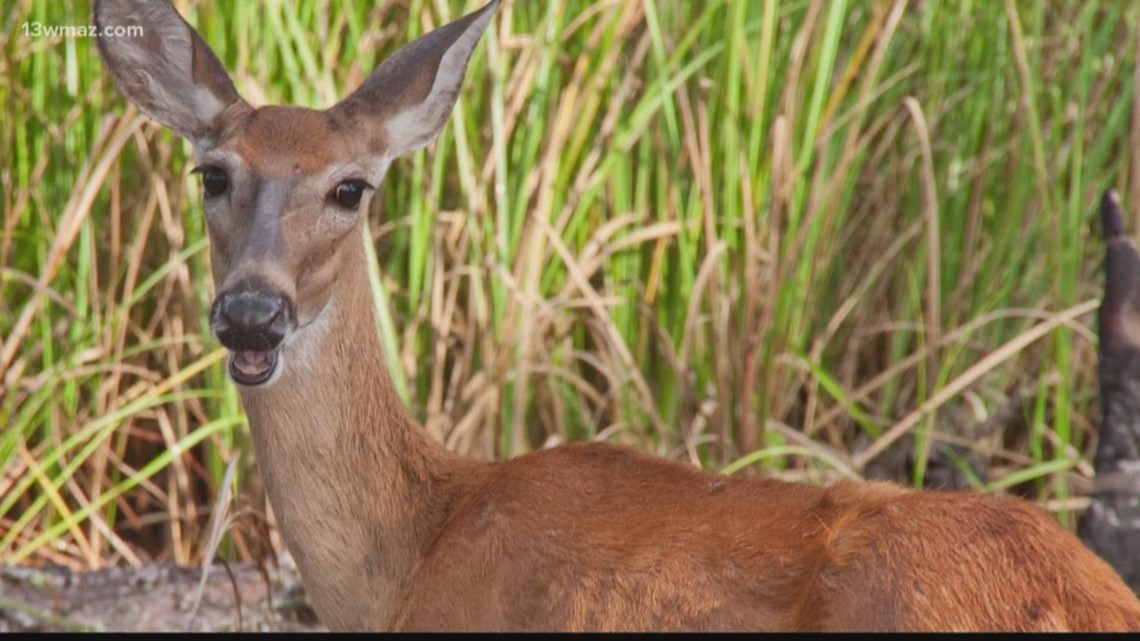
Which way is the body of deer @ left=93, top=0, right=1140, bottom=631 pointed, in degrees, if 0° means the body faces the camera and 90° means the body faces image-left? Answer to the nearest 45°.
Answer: approximately 90°
